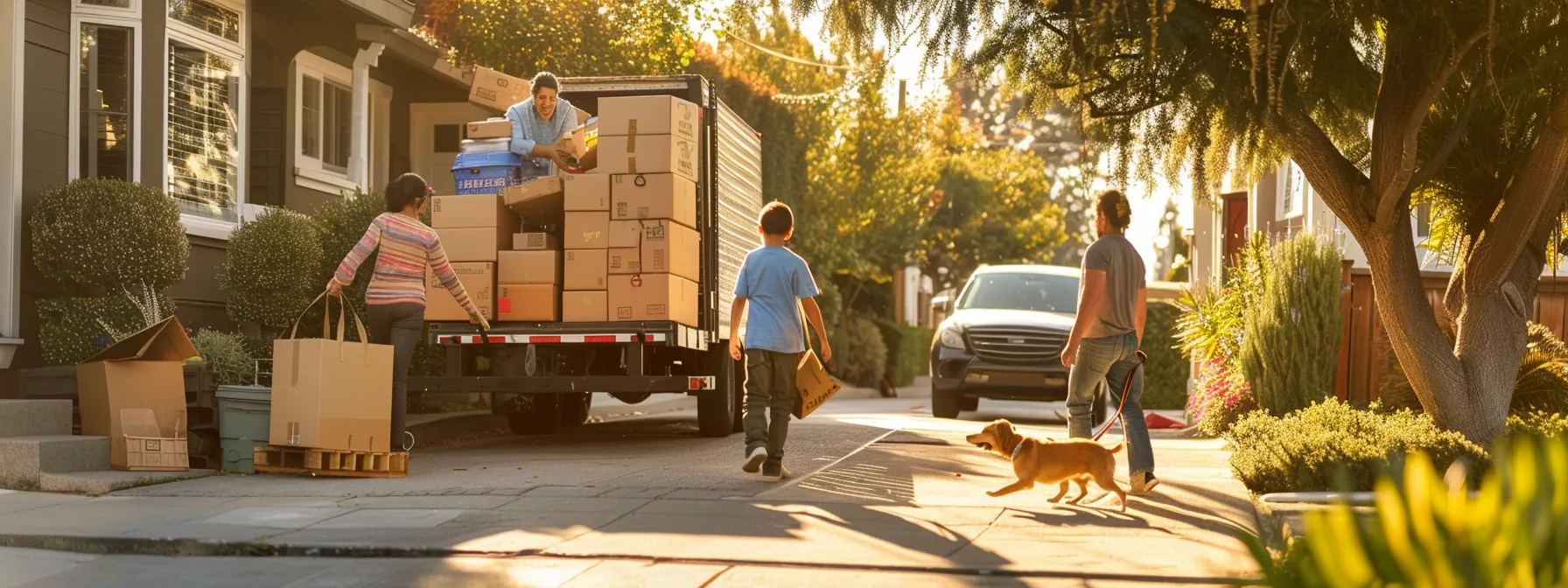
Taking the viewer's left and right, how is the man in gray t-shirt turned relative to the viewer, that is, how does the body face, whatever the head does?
facing away from the viewer and to the left of the viewer

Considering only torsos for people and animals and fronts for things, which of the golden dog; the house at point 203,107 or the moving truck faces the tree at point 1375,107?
the house

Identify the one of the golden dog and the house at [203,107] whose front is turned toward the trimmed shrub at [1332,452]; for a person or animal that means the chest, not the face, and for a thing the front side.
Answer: the house

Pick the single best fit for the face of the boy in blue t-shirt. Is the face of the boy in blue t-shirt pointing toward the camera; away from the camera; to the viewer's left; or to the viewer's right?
away from the camera

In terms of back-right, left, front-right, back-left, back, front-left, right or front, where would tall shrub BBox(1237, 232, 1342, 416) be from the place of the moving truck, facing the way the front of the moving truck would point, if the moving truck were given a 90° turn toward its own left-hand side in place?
back

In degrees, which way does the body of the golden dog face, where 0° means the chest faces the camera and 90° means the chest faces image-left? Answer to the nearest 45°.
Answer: approximately 90°

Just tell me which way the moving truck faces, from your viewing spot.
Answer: facing away from the viewer

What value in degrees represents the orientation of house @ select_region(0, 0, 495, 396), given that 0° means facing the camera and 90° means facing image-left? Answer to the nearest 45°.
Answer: approximately 315°

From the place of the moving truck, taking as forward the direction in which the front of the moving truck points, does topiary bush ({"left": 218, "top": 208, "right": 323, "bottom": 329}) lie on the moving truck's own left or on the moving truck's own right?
on the moving truck's own left

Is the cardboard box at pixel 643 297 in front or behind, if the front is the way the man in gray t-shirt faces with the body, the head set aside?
in front

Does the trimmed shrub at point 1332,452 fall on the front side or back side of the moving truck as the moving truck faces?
on the back side

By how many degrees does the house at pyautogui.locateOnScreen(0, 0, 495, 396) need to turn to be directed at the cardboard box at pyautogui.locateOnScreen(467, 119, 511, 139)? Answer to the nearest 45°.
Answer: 0° — it already faces it

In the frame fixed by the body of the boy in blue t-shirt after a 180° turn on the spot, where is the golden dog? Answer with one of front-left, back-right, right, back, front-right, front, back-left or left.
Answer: front-left

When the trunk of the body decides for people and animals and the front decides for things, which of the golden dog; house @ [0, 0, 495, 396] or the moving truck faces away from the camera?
the moving truck

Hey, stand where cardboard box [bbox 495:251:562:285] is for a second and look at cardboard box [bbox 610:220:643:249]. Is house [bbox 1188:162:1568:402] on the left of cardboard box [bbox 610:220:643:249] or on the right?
left

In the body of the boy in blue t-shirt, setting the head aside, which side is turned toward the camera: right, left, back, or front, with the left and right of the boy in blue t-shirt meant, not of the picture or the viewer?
back
